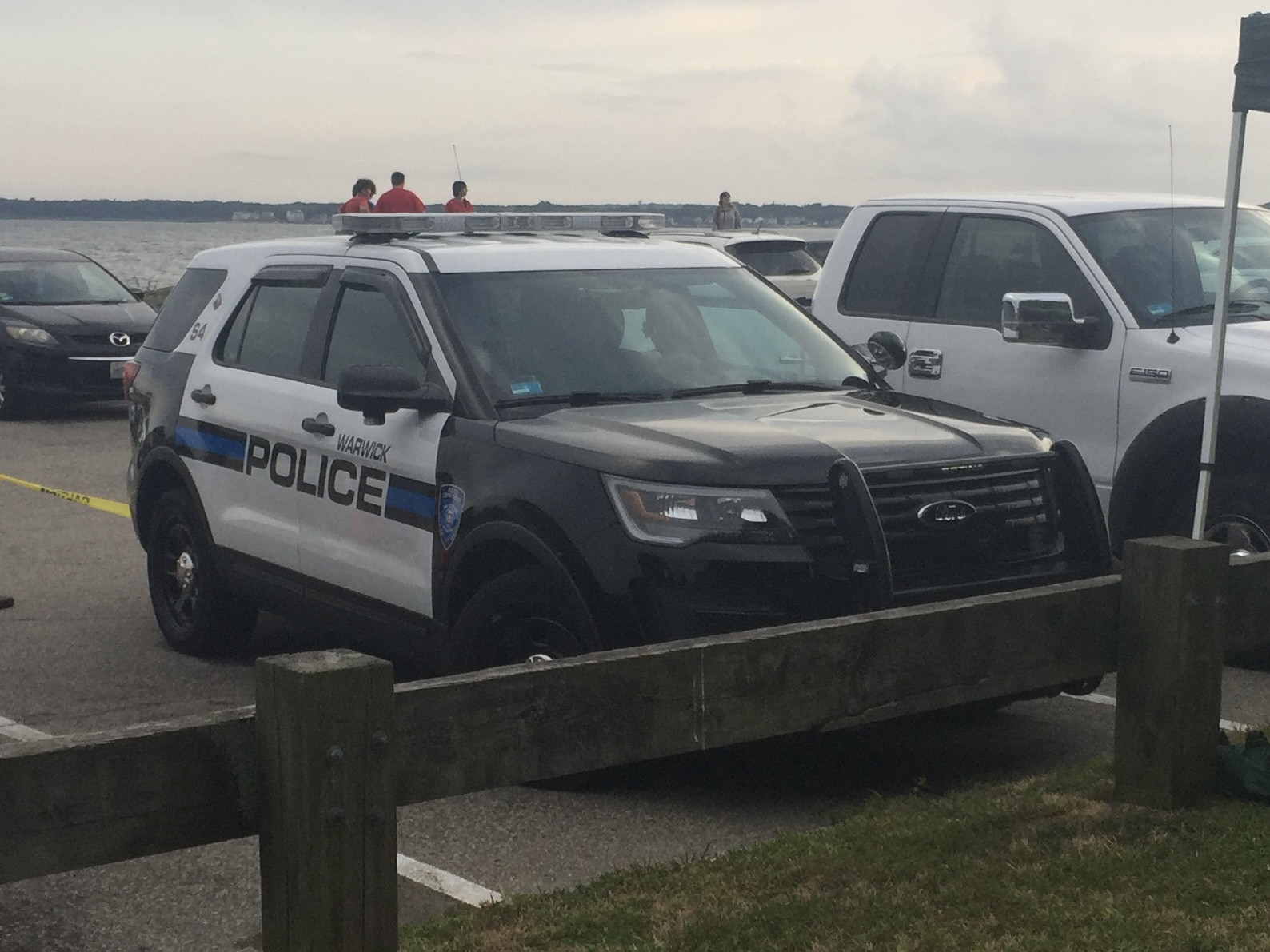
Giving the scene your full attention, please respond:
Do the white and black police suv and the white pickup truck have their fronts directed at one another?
no

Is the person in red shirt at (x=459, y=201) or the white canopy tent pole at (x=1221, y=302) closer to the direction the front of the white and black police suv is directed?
the white canopy tent pole

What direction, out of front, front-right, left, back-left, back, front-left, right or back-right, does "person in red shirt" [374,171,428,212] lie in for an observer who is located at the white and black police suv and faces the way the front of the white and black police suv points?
back-left

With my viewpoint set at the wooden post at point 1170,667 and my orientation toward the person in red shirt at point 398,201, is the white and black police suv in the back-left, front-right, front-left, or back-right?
front-left

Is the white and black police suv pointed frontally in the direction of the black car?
no

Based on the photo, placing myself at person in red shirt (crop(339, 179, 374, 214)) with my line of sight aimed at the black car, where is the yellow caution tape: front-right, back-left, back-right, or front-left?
front-left

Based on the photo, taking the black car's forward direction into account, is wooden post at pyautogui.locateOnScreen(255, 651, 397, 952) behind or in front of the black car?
in front

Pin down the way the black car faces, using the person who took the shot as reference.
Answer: facing the viewer and to the right of the viewer

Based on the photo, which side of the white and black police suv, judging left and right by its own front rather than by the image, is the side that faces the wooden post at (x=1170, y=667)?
front

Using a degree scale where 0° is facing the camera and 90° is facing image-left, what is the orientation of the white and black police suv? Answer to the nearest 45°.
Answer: approximately 315°

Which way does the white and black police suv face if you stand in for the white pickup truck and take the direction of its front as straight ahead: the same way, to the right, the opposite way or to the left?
the same way

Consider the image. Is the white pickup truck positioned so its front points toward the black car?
no

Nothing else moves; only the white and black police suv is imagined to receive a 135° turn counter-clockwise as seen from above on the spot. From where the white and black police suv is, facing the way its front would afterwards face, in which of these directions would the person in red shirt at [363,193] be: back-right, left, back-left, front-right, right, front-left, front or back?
front

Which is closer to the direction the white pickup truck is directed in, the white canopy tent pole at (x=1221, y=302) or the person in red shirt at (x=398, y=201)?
the white canopy tent pole

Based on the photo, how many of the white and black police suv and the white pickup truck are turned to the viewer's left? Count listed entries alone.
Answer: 0

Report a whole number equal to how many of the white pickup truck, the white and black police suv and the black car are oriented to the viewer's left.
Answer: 0

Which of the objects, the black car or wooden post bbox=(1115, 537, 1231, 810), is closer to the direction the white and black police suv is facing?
the wooden post

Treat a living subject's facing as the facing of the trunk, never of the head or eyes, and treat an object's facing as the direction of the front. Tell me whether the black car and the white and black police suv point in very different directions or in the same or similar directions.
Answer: same or similar directions
